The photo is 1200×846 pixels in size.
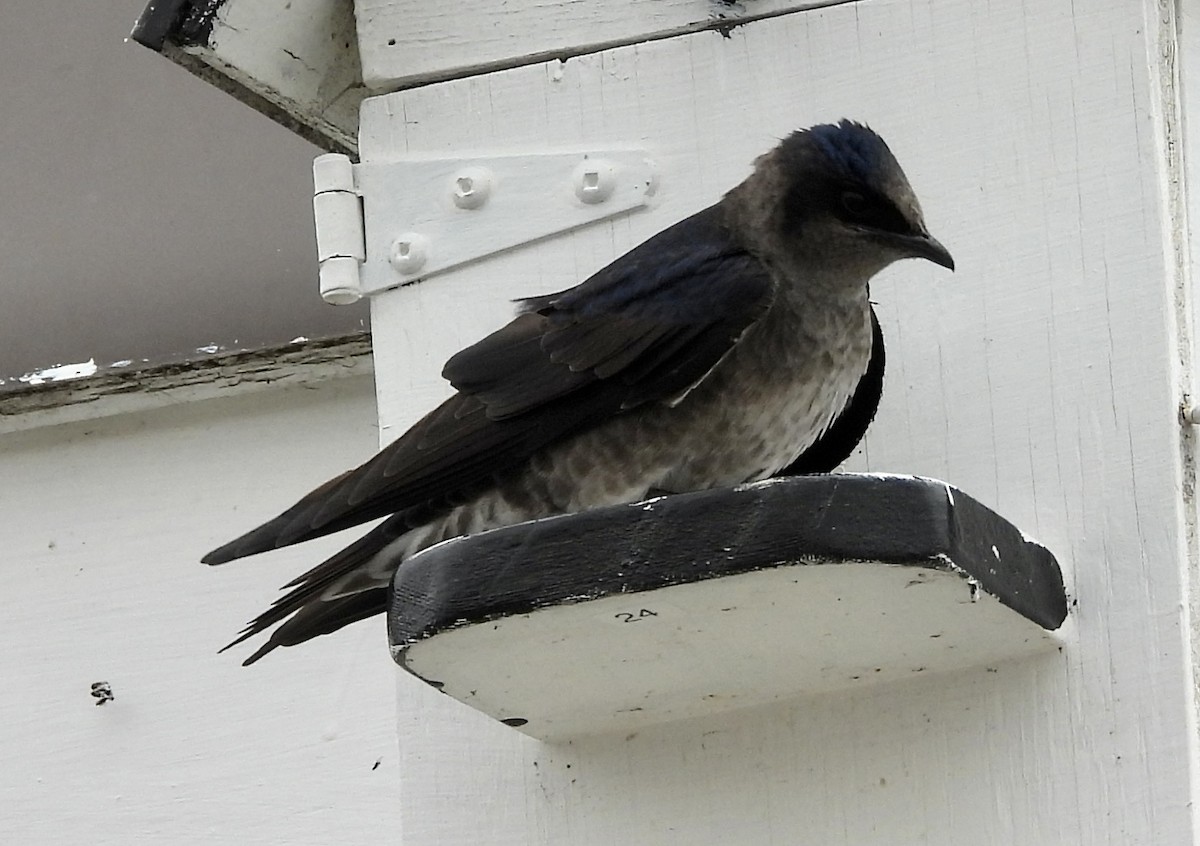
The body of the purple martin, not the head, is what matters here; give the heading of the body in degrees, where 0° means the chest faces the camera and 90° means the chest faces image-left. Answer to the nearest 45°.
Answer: approximately 270°
